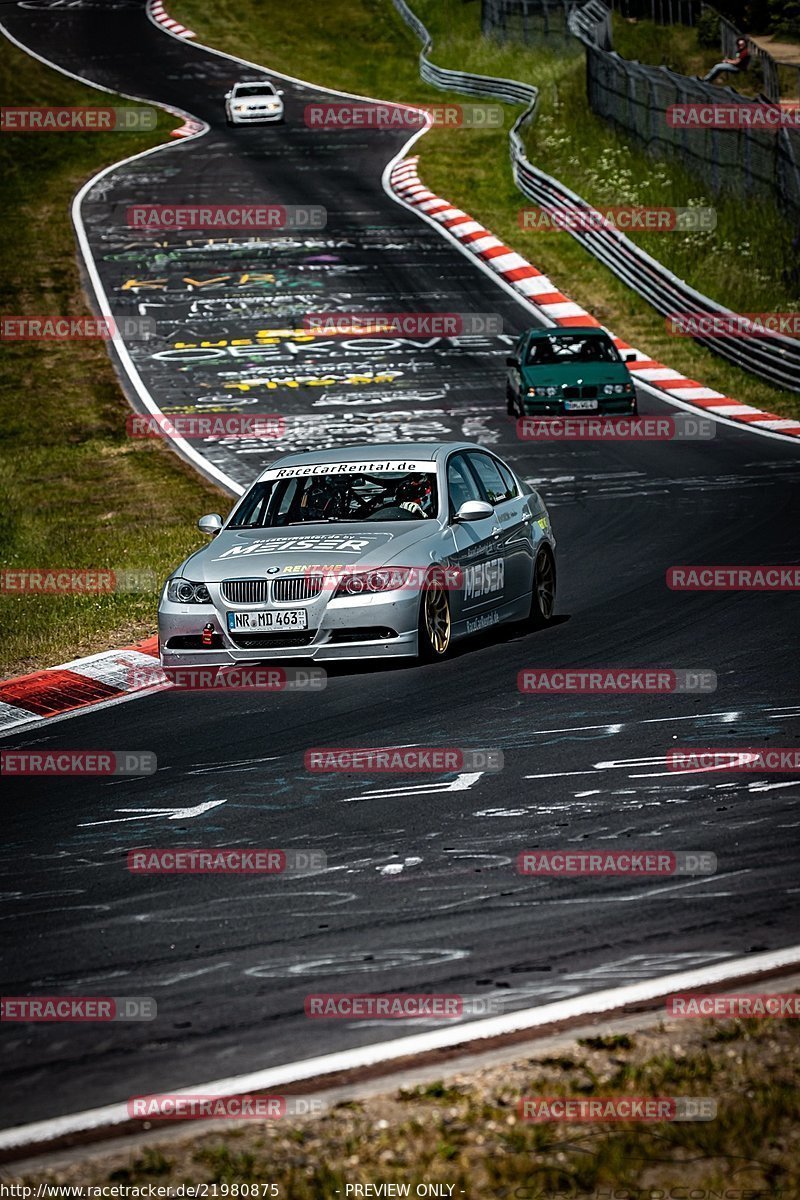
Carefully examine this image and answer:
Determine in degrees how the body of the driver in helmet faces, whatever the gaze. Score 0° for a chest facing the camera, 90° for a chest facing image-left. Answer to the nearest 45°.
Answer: approximately 45°
